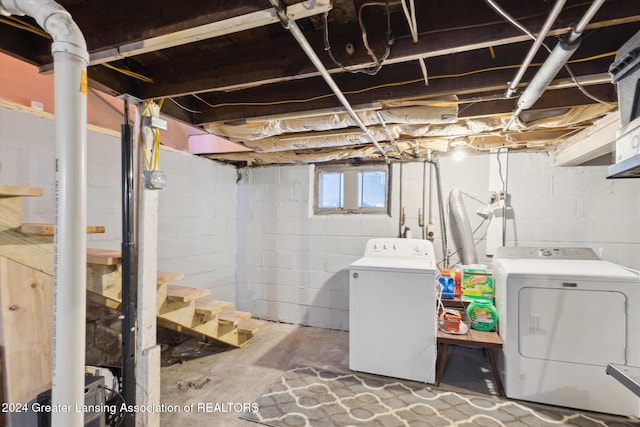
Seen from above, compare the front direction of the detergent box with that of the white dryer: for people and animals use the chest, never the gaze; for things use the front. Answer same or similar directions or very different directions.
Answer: same or similar directions

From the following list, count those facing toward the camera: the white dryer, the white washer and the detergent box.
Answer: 3

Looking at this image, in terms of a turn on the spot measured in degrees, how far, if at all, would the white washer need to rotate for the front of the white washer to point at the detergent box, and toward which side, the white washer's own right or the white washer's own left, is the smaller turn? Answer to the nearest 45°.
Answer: approximately 135° to the white washer's own left

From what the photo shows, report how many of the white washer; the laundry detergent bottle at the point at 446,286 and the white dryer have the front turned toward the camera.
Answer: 3

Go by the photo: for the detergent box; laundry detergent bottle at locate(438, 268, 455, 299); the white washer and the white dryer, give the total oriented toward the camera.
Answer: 4

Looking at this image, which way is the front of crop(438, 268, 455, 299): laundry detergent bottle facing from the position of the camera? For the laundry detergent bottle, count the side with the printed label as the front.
facing the viewer

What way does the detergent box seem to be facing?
toward the camera

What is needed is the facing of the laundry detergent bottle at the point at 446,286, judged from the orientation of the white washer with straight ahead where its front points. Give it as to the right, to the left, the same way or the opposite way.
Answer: the same way

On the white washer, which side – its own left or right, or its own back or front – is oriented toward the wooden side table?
left

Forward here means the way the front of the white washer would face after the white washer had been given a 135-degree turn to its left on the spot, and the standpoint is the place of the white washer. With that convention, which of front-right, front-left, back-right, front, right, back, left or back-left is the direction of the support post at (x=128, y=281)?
back

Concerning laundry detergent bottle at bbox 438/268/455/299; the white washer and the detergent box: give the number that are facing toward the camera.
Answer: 3

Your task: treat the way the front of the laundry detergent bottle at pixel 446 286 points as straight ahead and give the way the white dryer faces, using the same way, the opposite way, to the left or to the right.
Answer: the same way
